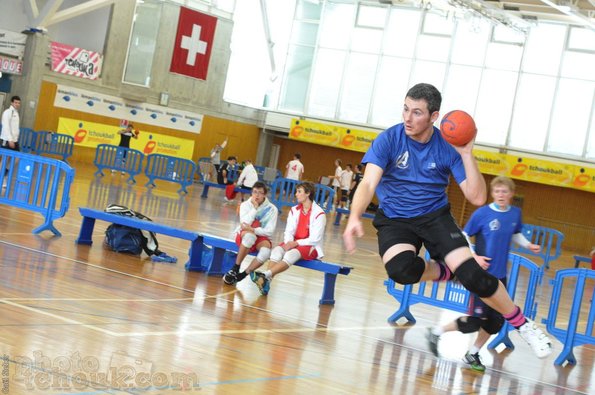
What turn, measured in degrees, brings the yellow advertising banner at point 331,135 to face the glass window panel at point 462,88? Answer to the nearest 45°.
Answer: approximately 90° to its left

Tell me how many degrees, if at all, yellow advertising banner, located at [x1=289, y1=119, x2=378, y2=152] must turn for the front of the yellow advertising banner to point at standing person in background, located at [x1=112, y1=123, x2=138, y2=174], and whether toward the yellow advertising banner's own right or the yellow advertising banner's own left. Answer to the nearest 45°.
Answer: approximately 45° to the yellow advertising banner's own right

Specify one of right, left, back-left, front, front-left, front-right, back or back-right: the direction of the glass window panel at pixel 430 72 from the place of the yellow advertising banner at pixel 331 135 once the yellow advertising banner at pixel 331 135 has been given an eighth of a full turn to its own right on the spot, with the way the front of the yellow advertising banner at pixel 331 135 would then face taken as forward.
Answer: back-left

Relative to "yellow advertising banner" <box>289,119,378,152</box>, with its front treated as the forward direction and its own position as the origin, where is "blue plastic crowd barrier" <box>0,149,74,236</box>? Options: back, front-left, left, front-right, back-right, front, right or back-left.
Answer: front

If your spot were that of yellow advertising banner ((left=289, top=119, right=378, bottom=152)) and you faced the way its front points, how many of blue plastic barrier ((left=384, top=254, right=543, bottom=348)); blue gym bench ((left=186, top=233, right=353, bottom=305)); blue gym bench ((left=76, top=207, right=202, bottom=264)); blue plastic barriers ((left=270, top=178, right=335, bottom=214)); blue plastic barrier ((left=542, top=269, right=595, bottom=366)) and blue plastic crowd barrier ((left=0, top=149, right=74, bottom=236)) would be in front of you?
6

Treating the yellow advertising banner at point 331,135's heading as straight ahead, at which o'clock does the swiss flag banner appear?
The swiss flag banner is roughly at 2 o'clock from the yellow advertising banner.

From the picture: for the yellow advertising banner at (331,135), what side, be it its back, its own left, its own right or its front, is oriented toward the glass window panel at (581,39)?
left

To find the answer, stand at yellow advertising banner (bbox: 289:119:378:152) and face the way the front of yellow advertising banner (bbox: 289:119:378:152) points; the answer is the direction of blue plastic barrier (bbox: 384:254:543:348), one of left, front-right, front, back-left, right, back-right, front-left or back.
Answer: front

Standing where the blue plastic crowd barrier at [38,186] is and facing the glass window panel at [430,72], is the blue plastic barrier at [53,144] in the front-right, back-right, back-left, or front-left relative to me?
front-left

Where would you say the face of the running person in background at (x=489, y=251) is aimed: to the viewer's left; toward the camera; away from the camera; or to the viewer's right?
toward the camera

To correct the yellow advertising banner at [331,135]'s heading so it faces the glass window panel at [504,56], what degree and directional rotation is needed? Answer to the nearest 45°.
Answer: approximately 90° to its left

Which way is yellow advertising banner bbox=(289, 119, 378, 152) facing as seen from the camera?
toward the camera

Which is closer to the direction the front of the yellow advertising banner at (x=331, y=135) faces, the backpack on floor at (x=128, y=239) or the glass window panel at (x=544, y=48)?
the backpack on floor

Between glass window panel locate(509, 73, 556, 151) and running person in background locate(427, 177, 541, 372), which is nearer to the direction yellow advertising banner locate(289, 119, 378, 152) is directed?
the running person in background

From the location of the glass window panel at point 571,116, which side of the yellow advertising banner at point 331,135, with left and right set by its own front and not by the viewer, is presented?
left

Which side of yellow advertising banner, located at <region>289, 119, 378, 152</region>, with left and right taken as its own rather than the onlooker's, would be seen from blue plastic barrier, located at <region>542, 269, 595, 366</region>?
front

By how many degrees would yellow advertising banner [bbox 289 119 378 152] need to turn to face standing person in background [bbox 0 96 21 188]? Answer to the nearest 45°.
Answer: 0° — it already faces them
